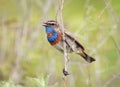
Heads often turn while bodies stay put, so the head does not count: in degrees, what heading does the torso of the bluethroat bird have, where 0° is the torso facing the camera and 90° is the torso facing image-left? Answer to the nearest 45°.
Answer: approximately 45°
